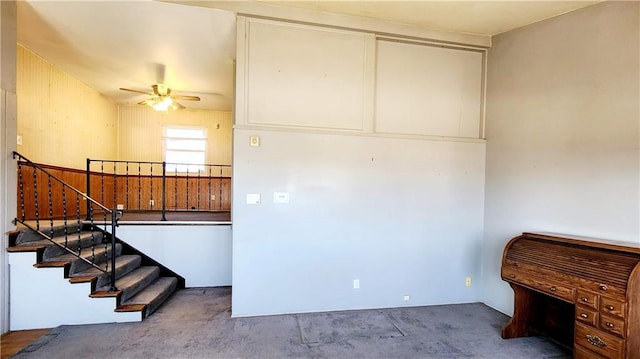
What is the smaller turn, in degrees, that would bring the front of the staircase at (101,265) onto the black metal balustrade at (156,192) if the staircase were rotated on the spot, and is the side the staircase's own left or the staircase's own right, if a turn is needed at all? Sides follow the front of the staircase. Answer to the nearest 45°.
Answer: approximately 135° to the staircase's own left

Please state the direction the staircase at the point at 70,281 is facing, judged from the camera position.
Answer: facing the viewer and to the right of the viewer

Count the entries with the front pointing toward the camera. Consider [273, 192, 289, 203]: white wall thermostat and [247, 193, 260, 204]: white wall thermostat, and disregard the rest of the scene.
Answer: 2

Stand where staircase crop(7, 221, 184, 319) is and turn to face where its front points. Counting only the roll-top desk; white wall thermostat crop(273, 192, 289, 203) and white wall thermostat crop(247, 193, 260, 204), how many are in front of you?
3

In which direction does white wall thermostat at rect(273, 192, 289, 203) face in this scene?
toward the camera

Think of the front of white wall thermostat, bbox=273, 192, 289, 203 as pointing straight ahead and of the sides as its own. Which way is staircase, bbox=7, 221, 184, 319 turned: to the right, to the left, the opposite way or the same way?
to the left

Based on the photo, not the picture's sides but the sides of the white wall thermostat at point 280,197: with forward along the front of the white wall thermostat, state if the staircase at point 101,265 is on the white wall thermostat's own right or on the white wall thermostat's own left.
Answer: on the white wall thermostat's own right

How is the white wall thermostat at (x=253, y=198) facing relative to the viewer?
toward the camera

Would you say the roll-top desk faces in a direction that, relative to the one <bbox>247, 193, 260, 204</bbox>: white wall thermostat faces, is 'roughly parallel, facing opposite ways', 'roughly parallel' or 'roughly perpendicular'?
roughly perpendicular

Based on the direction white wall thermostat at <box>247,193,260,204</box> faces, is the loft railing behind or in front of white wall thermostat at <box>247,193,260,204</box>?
behind

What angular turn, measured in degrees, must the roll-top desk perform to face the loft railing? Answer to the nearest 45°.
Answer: approximately 45° to its right

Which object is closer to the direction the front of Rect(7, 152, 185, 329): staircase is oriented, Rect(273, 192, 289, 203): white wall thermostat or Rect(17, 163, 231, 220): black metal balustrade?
the white wall thermostat

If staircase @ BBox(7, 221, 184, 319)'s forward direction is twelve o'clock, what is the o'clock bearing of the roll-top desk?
The roll-top desk is roughly at 12 o'clock from the staircase.

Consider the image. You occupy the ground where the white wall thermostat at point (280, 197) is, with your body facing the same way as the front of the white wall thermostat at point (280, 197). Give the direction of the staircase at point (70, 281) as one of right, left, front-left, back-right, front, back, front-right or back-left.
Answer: right
